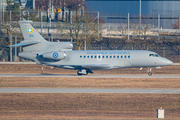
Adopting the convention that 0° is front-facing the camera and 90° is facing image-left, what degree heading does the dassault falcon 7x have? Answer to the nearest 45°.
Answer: approximately 270°
